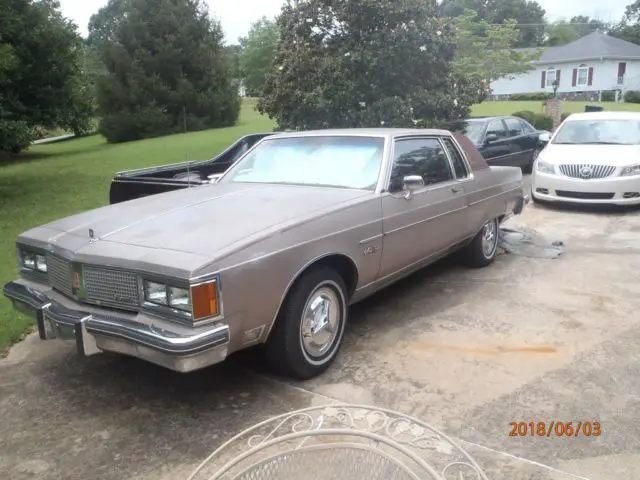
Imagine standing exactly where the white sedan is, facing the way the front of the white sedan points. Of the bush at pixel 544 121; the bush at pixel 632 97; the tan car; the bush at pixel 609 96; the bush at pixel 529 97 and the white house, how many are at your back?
5

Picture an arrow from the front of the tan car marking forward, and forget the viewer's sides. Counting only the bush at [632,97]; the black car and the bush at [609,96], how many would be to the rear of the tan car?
3

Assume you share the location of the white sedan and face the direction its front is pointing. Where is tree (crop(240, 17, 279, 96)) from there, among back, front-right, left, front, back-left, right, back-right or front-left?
back-right

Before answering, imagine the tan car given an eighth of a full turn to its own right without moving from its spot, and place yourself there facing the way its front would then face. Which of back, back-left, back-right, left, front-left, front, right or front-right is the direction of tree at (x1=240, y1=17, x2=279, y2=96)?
right

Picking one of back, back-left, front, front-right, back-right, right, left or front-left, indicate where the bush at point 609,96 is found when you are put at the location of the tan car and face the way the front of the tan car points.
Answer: back

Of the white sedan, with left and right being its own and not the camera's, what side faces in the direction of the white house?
back

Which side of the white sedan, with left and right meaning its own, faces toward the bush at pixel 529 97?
back

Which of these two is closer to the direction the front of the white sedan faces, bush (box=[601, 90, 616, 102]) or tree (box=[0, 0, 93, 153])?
the tree

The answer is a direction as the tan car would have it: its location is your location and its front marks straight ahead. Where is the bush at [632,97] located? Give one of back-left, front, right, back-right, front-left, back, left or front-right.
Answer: back
